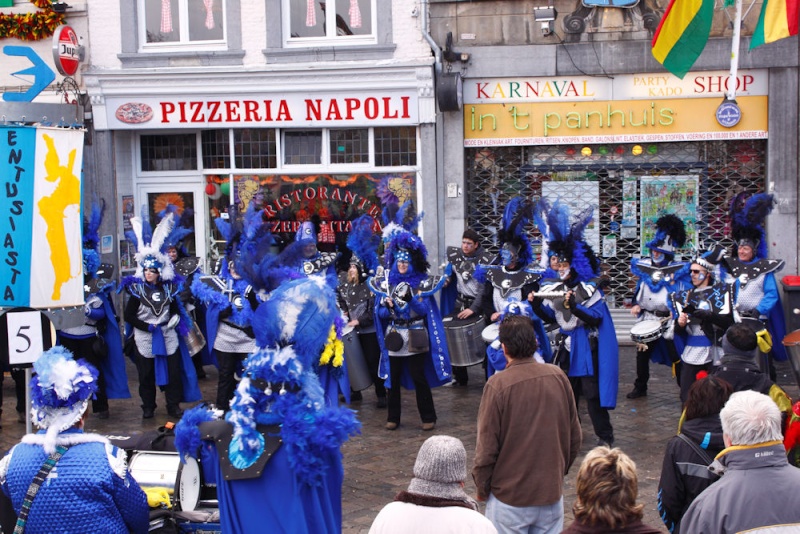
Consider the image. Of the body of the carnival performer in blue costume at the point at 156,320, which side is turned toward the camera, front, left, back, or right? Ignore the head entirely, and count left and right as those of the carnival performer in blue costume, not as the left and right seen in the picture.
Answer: front

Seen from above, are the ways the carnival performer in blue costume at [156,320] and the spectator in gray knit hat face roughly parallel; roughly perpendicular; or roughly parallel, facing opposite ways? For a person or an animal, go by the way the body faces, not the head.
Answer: roughly parallel, facing opposite ways

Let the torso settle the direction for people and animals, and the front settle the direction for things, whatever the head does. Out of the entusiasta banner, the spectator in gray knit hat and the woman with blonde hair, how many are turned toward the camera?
1

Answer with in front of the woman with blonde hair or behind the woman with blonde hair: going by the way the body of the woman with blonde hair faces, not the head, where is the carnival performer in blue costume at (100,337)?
in front

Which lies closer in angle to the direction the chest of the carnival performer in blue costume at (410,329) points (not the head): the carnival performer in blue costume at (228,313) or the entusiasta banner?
the entusiasta banner

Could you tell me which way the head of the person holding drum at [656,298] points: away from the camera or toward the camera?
toward the camera

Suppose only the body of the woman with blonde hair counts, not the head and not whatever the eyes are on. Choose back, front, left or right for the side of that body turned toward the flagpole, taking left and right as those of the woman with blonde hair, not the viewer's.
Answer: front

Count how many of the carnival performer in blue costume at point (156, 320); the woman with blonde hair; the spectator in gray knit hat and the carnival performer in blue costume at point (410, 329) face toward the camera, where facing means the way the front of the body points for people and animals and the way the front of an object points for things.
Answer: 2

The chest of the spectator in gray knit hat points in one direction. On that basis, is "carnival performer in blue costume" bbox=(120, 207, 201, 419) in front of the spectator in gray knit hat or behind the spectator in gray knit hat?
in front

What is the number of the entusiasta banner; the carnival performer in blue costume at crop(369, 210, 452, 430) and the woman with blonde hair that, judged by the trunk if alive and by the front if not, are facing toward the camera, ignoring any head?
2

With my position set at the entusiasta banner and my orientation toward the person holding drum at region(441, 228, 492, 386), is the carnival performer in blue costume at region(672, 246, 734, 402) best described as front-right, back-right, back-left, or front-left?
front-right

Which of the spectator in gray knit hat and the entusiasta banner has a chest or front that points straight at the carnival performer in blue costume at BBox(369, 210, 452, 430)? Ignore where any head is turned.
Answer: the spectator in gray knit hat

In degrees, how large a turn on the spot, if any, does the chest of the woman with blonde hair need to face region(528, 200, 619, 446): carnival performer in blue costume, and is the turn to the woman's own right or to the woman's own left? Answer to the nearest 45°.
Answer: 0° — they already face them

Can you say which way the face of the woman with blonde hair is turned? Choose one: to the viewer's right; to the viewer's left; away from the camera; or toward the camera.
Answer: away from the camera

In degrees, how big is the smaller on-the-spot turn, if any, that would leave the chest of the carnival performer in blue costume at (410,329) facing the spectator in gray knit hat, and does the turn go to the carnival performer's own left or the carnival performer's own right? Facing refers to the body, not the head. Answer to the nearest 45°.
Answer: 0° — they already face them

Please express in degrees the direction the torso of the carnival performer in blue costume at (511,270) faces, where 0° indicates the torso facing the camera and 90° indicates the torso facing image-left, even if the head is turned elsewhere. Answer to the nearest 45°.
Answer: approximately 45°

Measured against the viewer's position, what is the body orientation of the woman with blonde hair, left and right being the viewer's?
facing away from the viewer

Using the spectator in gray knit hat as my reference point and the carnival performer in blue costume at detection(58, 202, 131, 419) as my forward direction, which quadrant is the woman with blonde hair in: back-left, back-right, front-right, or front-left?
back-right

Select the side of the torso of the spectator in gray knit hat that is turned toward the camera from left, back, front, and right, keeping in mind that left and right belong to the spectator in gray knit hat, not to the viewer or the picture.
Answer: back
